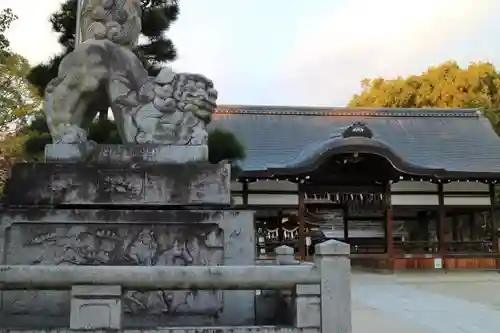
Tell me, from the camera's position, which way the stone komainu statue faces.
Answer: facing to the right of the viewer

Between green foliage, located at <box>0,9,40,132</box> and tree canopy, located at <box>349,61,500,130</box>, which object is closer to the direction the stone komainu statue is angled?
the tree canopy

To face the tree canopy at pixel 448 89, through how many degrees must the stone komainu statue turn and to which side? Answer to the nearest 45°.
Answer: approximately 45° to its left

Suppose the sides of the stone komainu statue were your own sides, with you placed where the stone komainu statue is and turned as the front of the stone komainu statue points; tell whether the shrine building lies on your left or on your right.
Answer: on your left

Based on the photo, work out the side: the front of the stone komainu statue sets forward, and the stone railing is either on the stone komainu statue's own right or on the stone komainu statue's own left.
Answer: on the stone komainu statue's own right

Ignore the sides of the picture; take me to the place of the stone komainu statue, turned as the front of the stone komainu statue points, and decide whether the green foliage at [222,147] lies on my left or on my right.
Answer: on my left

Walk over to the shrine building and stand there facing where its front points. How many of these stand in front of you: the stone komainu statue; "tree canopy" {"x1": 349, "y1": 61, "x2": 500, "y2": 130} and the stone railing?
2

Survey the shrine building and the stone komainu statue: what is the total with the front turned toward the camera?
1

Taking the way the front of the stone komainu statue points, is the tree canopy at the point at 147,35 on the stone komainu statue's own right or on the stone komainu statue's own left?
on the stone komainu statue's own left

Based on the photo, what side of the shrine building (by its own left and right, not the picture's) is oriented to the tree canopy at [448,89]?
back
